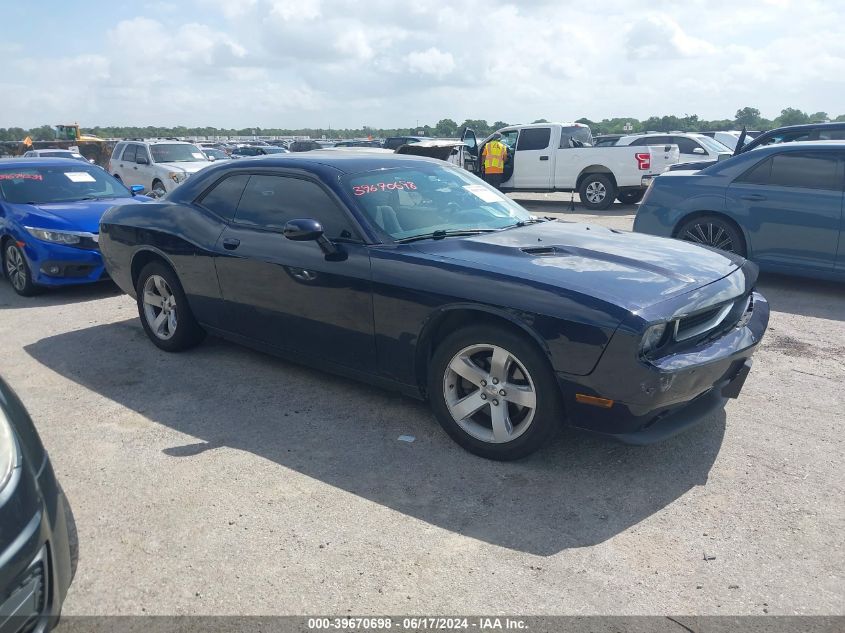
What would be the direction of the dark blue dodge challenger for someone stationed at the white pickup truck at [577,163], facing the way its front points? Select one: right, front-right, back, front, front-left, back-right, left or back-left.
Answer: back-left

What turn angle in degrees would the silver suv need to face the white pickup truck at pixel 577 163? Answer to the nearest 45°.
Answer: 0° — it already faces it

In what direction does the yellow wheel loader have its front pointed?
to the viewer's left

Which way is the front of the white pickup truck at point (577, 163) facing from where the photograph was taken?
facing away from the viewer and to the left of the viewer

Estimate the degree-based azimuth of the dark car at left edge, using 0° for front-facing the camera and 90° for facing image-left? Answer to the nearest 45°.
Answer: approximately 0°

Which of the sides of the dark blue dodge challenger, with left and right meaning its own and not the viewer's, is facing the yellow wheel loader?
back

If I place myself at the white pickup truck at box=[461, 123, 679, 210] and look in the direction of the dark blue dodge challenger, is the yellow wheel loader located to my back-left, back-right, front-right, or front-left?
back-right
